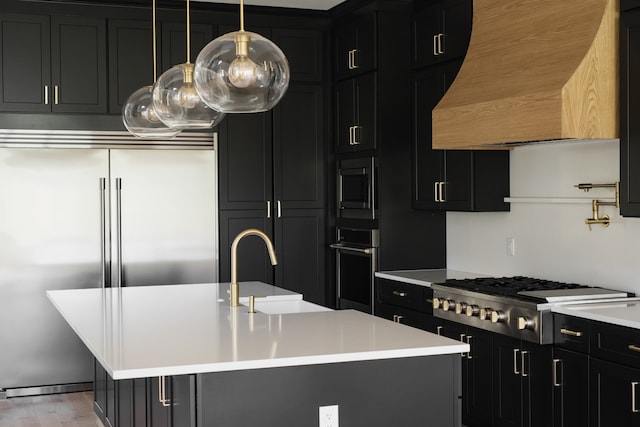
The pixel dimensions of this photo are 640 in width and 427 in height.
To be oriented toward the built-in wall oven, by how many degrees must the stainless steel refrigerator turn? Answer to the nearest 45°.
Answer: approximately 90° to its left

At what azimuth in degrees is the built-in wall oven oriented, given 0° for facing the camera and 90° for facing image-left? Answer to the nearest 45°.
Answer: approximately 45°

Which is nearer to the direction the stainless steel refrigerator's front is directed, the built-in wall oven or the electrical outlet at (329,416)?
the electrical outlet

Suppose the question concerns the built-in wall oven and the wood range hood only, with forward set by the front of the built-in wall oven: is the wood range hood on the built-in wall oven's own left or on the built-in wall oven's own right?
on the built-in wall oven's own left

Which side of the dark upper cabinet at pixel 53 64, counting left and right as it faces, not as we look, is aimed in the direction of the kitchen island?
front

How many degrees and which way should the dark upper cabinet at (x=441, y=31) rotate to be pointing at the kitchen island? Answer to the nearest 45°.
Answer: approximately 45° to its left

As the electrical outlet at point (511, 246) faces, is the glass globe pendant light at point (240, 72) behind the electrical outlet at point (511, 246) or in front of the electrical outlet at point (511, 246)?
in front

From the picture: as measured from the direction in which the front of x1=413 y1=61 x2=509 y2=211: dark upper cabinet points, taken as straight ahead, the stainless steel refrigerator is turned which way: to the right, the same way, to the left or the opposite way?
to the left
